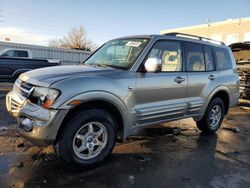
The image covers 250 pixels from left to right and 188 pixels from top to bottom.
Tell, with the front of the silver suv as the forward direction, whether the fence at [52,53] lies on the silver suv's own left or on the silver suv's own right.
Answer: on the silver suv's own right

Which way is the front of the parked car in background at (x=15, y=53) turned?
to the viewer's left

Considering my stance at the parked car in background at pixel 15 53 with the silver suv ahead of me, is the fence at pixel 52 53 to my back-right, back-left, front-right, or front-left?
back-left

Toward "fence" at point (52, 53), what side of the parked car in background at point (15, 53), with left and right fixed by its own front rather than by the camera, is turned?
right

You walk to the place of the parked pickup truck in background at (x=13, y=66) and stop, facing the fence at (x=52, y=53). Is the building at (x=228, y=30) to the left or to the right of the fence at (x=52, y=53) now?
right

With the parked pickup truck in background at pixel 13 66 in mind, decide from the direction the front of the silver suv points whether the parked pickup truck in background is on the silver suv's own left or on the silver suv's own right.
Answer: on the silver suv's own right

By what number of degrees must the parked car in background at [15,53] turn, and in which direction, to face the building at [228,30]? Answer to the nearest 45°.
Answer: approximately 135° to its right

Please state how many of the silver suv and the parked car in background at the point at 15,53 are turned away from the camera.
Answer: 0

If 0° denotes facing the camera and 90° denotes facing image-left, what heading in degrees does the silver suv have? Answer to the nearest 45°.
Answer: approximately 45°

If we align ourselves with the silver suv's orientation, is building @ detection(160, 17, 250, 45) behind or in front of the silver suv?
behind

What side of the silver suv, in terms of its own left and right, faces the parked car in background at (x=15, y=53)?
right
